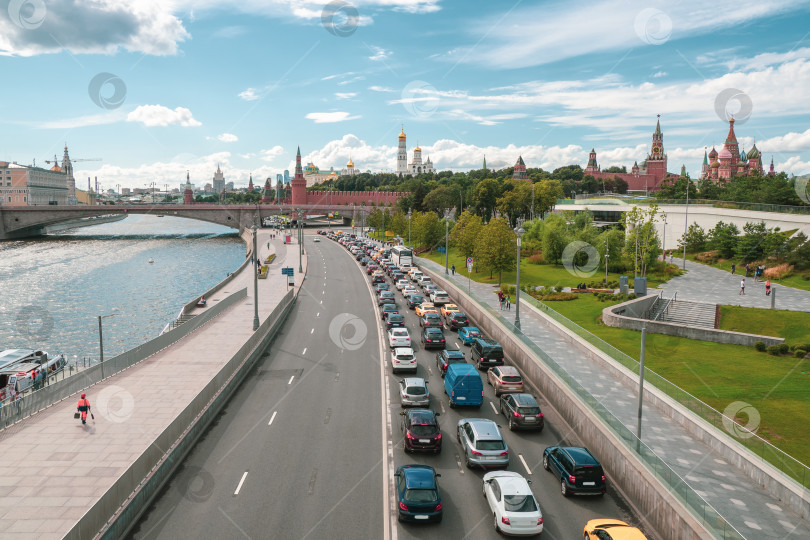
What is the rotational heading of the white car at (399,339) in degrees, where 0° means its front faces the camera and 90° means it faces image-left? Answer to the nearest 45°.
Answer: approximately 180°

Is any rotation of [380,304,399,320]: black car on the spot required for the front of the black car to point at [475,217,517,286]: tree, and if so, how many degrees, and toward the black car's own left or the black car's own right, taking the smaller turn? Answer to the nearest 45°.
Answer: approximately 45° to the black car's own right

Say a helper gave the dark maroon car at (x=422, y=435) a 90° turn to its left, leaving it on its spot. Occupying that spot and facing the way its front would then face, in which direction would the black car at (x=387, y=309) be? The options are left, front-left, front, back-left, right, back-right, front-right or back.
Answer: right

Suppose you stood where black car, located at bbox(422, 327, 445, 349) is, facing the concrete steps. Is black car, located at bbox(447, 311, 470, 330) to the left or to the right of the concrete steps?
left

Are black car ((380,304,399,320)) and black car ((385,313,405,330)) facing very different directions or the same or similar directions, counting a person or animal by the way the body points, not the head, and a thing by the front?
same or similar directions

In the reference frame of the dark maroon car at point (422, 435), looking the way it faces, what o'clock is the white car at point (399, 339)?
The white car is roughly at 12 o'clock from the dark maroon car.

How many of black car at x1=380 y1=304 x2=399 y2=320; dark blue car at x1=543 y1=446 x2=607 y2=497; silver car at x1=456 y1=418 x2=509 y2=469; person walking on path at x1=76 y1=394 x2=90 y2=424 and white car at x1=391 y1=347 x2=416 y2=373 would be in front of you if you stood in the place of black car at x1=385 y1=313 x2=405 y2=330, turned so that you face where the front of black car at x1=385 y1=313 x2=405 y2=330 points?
1

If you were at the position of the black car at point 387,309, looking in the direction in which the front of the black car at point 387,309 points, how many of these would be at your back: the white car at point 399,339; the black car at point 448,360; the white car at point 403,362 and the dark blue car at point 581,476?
4

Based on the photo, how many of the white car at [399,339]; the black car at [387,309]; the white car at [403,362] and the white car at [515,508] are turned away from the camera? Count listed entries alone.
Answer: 4

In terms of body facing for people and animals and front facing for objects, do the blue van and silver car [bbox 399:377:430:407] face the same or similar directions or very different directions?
same or similar directions

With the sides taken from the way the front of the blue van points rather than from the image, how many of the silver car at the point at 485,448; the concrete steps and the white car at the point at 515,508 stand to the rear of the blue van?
2

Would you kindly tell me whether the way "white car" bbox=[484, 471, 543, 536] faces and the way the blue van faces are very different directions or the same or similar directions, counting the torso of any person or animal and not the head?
same or similar directions

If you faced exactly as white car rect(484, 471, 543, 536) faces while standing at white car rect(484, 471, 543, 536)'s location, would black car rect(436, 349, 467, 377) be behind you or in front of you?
in front

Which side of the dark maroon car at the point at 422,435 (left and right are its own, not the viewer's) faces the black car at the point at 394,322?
front

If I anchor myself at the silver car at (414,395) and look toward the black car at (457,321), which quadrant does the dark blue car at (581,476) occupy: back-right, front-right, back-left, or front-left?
back-right

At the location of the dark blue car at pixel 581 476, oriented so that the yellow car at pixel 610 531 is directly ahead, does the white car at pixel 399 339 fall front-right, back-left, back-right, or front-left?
back-right

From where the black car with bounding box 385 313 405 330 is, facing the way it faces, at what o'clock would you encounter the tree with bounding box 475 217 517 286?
The tree is roughly at 1 o'clock from the black car.

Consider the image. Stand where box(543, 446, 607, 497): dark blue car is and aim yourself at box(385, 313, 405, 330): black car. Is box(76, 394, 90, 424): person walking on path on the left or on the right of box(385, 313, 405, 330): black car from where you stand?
left

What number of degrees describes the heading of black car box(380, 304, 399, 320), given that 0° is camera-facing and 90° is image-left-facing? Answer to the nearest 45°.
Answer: approximately 180°

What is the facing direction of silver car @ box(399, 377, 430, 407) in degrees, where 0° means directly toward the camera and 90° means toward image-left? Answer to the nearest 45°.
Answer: approximately 180°
